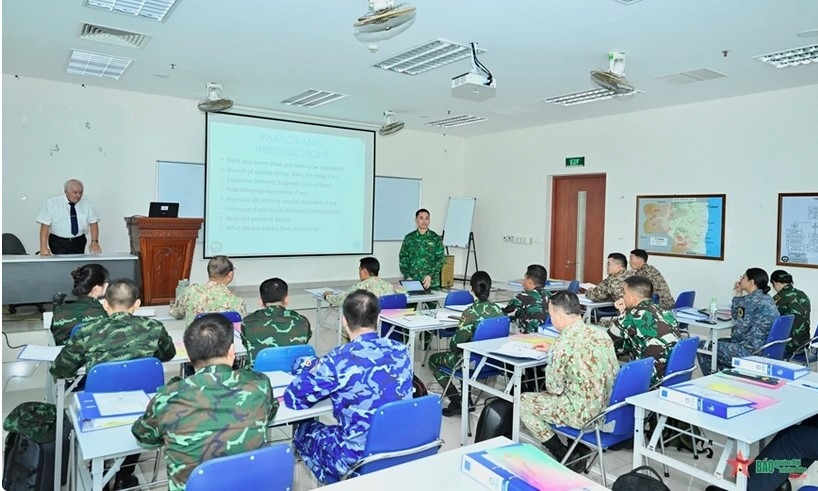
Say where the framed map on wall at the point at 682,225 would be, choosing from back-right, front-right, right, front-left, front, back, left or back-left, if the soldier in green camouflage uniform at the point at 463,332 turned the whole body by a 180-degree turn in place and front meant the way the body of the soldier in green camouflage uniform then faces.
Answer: left

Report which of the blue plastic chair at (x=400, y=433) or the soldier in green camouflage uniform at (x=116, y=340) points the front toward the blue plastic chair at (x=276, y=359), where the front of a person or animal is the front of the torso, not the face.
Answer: the blue plastic chair at (x=400, y=433)

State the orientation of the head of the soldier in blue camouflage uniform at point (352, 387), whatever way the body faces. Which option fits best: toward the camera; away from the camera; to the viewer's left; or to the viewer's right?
away from the camera

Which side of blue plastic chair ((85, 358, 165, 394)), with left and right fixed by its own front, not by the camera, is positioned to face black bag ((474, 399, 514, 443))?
right

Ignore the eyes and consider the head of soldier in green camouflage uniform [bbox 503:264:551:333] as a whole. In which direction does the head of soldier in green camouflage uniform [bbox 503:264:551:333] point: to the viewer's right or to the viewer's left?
to the viewer's left

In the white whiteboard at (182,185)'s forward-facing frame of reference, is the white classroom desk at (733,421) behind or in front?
in front

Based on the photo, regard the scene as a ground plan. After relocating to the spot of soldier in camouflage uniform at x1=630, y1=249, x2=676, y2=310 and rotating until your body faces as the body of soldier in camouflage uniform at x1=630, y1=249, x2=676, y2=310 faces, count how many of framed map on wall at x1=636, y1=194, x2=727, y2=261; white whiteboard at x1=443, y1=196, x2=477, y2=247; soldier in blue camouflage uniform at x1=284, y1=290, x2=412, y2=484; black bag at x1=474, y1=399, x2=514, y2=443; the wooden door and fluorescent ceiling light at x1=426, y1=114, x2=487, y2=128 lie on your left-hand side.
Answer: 2

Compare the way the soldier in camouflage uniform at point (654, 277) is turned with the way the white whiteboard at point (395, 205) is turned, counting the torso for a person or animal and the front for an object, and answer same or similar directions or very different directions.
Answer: very different directions

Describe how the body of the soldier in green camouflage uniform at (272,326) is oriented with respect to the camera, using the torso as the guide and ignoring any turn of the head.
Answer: away from the camera

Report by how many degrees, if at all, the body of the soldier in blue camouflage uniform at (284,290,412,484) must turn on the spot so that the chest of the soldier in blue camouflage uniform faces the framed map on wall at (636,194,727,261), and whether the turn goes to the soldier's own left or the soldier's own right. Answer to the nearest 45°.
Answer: approximately 90° to the soldier's own right

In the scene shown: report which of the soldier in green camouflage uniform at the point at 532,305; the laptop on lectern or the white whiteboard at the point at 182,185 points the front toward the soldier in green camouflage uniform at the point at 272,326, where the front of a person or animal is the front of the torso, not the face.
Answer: the white whiteboard

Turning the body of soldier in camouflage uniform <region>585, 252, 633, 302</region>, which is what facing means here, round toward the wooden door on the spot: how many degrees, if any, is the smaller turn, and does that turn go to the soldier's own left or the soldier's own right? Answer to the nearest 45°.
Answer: approximately 90° to the soldier's own right

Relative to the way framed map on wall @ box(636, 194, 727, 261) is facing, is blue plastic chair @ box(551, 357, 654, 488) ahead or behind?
ahead

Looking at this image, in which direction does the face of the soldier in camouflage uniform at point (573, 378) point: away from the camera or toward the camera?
away from the camera

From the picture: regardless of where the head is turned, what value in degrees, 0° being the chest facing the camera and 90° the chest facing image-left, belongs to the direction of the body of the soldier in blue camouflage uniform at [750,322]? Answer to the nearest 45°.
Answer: approximately 90°

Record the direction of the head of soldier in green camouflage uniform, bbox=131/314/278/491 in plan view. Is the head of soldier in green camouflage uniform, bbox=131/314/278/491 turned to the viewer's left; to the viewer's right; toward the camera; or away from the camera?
away from the camera
